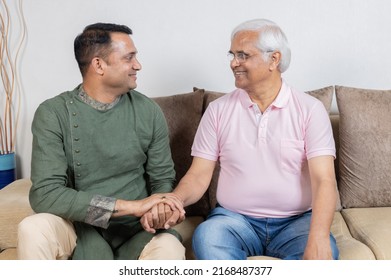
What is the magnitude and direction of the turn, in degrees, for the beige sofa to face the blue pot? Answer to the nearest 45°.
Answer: approximately 90° to its right

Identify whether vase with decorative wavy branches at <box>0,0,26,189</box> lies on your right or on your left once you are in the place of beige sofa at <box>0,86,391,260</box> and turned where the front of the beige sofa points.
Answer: on your right

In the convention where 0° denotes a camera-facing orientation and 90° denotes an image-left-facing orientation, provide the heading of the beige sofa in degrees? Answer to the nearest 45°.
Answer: approximately 0°
